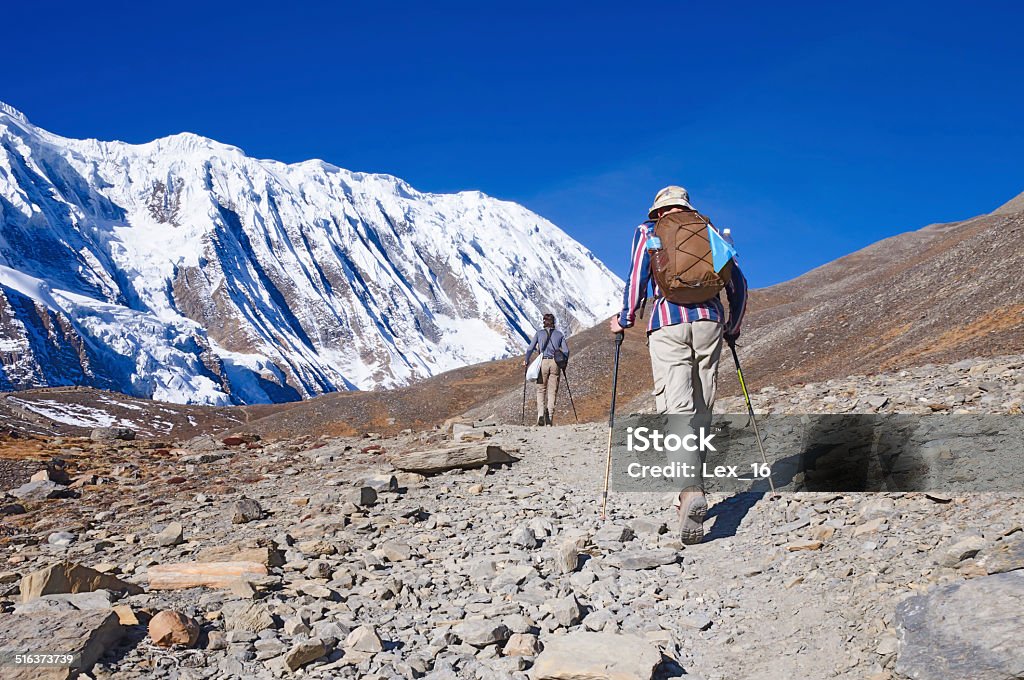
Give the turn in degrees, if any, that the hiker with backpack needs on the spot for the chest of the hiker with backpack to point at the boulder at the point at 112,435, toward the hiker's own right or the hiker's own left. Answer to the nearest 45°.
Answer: approximately 45° to the hiker's own left

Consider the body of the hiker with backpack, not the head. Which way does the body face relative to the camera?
away from the camera

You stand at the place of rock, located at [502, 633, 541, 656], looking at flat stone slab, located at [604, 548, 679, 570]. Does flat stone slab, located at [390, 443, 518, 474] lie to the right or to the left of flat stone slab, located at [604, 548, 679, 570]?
left

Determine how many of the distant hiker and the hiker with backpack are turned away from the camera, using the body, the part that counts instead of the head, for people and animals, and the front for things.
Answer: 2

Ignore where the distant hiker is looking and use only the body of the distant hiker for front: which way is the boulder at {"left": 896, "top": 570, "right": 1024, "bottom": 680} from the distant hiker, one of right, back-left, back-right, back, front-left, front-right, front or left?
back

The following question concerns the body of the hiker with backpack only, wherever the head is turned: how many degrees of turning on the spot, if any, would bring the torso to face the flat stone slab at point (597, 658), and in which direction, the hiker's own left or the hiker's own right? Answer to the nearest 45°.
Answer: approximately 180°

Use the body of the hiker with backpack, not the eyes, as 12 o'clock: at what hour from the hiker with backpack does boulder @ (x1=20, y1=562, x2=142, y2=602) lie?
The boulder is roughly at 8 o'clock from the hiker with backpack.

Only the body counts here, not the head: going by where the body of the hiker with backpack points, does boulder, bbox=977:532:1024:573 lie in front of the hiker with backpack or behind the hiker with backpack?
behind

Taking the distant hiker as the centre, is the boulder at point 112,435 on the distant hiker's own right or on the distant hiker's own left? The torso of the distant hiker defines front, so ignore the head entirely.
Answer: on the distant hiker's own left

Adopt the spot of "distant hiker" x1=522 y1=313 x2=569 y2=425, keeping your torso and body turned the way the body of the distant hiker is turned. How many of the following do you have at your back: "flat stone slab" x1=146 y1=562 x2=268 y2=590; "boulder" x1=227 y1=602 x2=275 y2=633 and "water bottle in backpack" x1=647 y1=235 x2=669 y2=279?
3

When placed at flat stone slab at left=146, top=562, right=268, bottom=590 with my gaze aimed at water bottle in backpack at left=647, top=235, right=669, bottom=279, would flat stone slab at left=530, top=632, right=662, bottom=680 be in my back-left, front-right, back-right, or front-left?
front-right

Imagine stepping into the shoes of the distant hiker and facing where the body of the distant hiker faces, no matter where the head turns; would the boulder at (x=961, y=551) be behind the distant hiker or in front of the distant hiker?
behind

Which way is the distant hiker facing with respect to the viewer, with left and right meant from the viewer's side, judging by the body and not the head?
facing away from the viewer

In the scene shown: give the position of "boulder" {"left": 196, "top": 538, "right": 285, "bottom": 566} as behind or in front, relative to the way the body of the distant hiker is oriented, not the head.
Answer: behind
